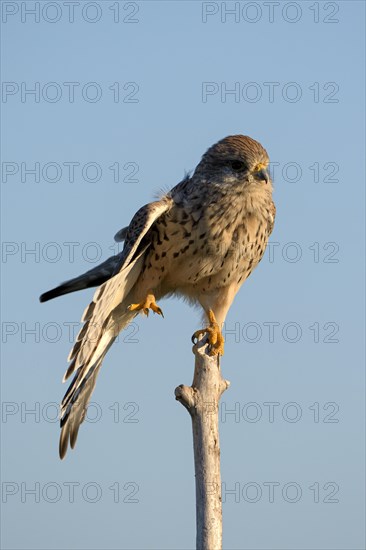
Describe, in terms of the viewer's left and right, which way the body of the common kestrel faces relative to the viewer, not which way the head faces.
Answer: facing the viewer and to the right of the viewer
